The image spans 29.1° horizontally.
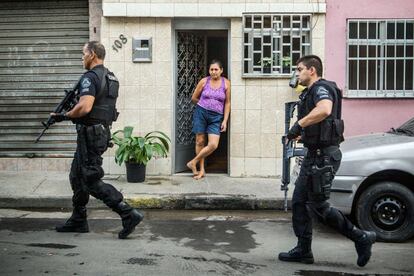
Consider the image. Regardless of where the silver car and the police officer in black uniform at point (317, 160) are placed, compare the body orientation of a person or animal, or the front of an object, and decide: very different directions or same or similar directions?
same or similar directions

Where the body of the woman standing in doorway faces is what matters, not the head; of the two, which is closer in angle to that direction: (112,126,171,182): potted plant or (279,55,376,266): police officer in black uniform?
the police officer in black uniform

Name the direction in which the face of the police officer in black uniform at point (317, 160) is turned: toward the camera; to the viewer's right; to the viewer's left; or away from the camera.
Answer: to the viewer's left

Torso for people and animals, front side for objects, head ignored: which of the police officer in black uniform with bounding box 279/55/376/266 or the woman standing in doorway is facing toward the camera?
the woman standing in doorway

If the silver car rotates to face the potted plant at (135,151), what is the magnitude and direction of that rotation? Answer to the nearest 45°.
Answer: approximately 45° to its right

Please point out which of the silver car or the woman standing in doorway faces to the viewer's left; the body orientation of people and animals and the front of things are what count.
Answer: the silver car

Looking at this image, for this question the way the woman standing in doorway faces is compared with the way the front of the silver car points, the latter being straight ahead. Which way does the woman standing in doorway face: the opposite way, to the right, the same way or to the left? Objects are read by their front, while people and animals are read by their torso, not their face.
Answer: to the left

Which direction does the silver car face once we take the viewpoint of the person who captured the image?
facing to the left of the viewer

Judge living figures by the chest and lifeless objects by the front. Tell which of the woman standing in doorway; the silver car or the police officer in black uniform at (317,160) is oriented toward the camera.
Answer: the woman standing in doorway

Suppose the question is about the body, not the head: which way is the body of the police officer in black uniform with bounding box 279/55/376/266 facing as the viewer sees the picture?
to the viewer's left

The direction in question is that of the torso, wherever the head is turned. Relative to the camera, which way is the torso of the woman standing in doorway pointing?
toward the camera

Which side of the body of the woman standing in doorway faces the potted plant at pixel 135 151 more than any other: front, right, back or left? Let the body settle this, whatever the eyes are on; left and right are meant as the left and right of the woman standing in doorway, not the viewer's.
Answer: right
